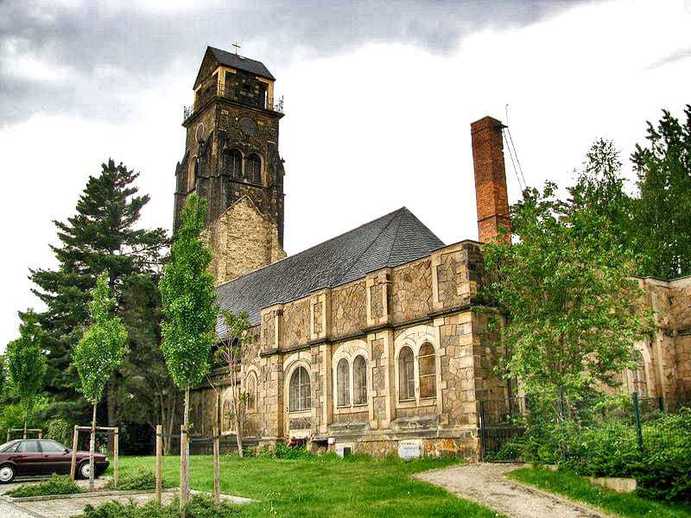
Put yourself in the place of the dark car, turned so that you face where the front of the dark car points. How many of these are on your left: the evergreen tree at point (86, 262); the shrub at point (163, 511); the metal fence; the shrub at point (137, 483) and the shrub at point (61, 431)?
2

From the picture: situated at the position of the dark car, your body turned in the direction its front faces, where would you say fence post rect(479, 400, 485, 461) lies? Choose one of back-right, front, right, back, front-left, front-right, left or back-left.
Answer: front-right

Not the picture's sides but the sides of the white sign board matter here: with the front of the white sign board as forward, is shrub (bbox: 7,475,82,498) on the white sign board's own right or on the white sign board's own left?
on the white sign board's own right

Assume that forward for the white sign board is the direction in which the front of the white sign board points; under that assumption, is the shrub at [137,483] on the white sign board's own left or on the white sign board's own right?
on the white sign board's own right

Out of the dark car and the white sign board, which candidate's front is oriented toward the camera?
the white sign board

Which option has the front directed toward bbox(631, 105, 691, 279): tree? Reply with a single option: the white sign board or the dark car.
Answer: the dark car

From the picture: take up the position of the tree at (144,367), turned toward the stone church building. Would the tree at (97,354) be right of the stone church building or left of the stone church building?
right

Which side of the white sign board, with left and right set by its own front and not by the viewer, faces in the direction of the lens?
front

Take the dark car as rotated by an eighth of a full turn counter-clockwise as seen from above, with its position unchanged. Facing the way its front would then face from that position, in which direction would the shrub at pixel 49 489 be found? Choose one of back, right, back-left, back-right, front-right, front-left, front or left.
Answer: back-right

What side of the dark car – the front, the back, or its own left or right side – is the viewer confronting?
right

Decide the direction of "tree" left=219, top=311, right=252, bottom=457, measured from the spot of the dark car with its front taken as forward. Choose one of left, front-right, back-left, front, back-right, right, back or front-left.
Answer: front-left
